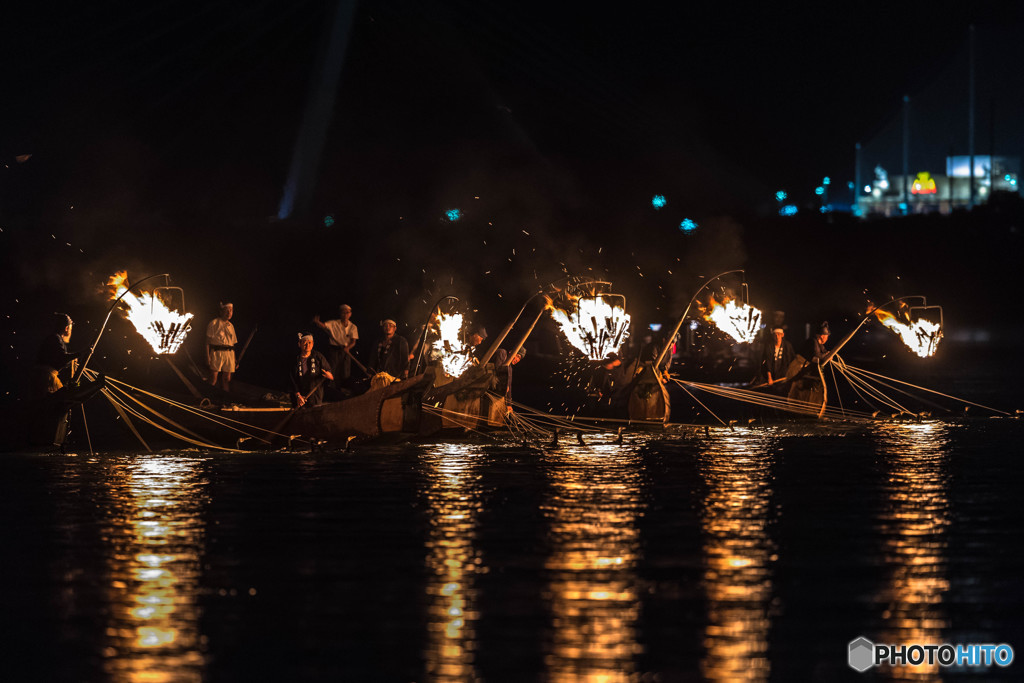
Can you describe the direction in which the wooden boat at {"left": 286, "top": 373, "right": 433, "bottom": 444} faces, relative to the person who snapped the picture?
facing to the right of the viewer

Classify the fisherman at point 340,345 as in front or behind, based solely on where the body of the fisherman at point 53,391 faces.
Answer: in front

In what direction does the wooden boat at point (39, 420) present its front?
to the viewer's right

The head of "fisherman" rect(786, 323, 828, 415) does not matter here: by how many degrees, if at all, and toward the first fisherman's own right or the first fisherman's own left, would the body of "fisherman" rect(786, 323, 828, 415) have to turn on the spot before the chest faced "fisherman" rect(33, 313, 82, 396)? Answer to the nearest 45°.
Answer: approximately 135° to the first fisherman's own right

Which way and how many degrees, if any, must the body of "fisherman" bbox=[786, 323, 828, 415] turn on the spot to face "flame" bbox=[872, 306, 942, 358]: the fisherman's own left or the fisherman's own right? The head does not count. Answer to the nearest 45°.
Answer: approximately 45° to the fisherman's own left

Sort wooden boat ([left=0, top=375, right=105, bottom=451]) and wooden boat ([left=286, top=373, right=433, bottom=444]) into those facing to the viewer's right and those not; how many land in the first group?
2

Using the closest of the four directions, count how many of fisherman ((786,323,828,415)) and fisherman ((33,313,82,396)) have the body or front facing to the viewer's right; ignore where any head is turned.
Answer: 2

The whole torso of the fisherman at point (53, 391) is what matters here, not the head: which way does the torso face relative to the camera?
to the viewer's right

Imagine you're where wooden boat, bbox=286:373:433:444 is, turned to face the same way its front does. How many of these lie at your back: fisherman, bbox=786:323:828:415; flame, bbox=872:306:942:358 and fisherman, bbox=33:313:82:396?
1

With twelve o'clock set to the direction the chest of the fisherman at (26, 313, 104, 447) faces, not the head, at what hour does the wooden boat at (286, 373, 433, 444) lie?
The wooden boat is roughly at 12 o'clock from the fisherman.
